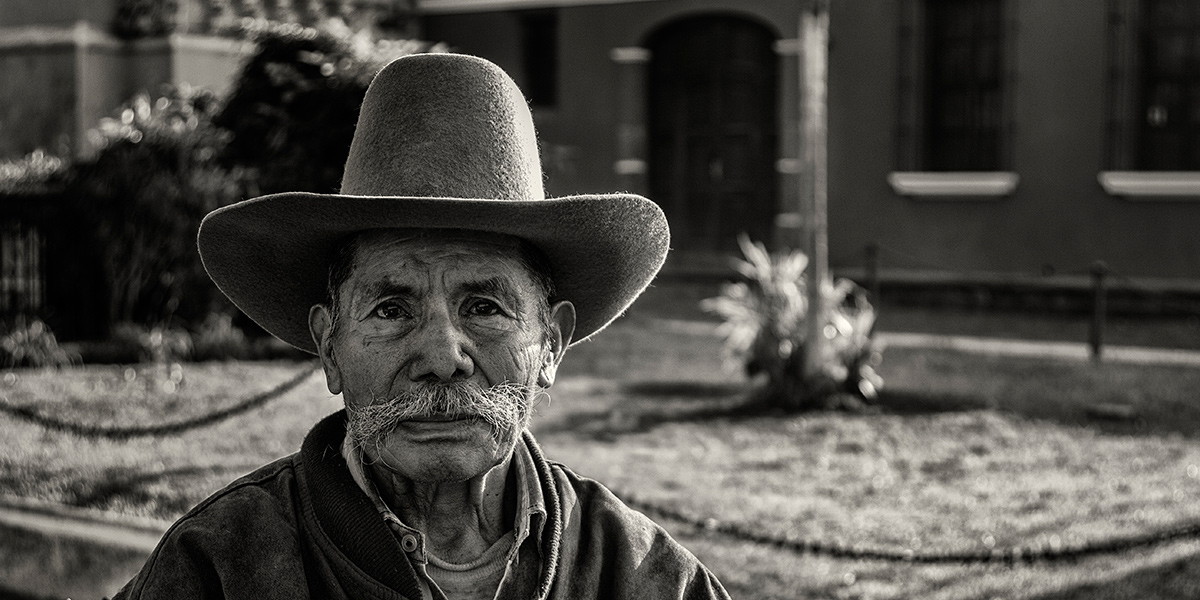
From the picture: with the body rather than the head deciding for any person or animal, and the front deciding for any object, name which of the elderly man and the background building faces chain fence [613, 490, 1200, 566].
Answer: the background building

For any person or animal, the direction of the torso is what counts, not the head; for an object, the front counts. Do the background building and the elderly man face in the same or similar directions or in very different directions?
same or similar directions

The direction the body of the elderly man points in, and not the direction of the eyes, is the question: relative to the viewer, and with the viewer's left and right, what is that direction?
facing the viewer

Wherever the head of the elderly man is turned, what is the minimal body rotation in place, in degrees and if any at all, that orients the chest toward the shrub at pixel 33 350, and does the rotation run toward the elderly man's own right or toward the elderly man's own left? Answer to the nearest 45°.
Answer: approximately 180°

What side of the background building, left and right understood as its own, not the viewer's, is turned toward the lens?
front

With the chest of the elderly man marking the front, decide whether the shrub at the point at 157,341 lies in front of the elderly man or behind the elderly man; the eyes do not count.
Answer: behind

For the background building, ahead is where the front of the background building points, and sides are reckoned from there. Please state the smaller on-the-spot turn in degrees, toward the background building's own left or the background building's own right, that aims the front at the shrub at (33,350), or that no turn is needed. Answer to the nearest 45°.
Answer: approximately 45° to the background building's own right

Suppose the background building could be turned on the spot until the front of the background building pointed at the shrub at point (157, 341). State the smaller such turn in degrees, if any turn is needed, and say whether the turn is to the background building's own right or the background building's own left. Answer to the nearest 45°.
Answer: approximately 45° to the background building's own right

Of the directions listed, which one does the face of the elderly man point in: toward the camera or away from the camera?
toward the camera

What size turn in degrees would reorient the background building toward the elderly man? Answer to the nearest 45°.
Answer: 0° — it already faces them

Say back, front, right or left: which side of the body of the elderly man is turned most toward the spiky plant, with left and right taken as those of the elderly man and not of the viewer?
back
